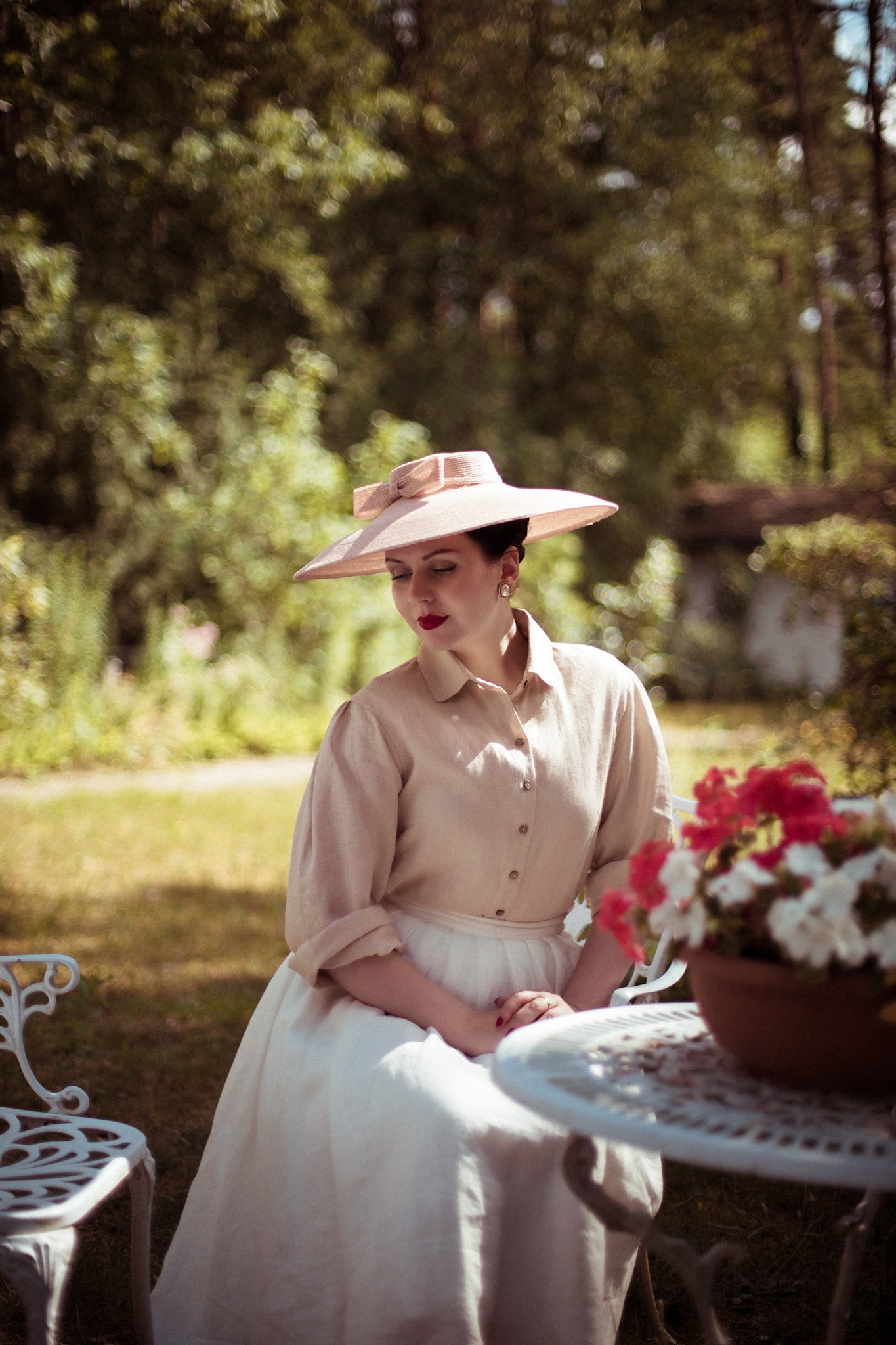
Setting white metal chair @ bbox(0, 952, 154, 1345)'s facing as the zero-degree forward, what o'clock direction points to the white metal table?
The white metal table is roughly at 12 o'clock from the white metal chair.

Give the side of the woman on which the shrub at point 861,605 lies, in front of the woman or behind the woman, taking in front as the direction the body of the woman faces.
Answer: behind

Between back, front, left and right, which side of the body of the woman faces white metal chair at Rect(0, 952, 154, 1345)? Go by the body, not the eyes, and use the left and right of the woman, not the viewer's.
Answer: right

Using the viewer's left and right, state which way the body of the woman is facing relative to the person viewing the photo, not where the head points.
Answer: facing the viewer

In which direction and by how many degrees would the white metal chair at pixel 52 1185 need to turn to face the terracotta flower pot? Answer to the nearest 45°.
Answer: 0° — it already faces it

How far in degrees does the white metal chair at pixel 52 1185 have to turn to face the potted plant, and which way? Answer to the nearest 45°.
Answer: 0° — it already faces it

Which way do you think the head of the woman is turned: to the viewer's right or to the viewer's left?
to the viewer's left

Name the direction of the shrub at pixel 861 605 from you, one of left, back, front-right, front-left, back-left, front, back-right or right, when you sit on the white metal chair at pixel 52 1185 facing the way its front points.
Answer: left

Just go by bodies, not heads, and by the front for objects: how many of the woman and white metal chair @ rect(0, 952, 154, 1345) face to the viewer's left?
0

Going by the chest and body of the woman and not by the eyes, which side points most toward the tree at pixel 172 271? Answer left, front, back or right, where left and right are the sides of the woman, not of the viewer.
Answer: back

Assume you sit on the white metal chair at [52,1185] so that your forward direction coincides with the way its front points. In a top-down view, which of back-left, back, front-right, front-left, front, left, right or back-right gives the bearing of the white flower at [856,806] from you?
front

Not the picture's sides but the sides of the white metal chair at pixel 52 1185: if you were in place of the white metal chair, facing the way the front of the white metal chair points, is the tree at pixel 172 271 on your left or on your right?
on your left

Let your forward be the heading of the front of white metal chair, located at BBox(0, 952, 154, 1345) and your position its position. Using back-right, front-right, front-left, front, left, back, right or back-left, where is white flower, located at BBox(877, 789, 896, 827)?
front

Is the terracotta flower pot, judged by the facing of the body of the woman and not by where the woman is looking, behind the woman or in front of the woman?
in front

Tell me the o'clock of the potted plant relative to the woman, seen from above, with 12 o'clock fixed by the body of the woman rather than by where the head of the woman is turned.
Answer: The potted plant is roughly at 11 o'clock from the woman.
